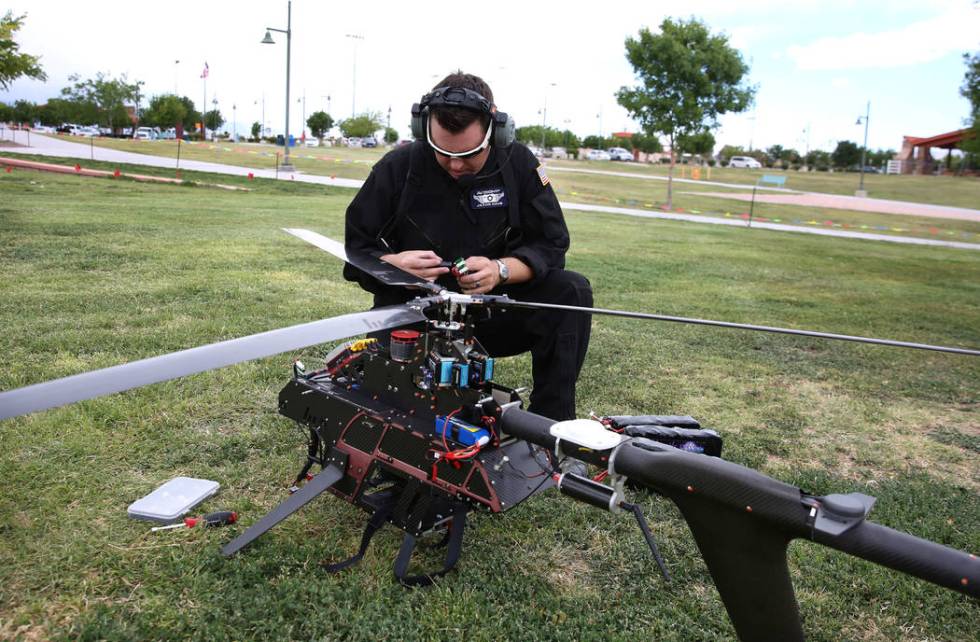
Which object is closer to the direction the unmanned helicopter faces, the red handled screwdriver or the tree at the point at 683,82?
the red handled screwdriver

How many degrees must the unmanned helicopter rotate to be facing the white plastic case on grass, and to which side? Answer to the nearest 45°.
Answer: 0° — it already faces it

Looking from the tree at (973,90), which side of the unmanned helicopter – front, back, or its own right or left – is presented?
right

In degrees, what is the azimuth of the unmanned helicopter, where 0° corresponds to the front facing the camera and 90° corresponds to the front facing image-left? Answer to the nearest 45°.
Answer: approximately 135°

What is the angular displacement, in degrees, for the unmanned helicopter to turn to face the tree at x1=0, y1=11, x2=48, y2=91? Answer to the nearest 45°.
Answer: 0° — it already faces it

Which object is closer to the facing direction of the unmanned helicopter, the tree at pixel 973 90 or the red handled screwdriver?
the red handled screwdriver

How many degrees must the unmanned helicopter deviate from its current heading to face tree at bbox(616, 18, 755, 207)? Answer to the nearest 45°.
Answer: approximately 45° to its right
